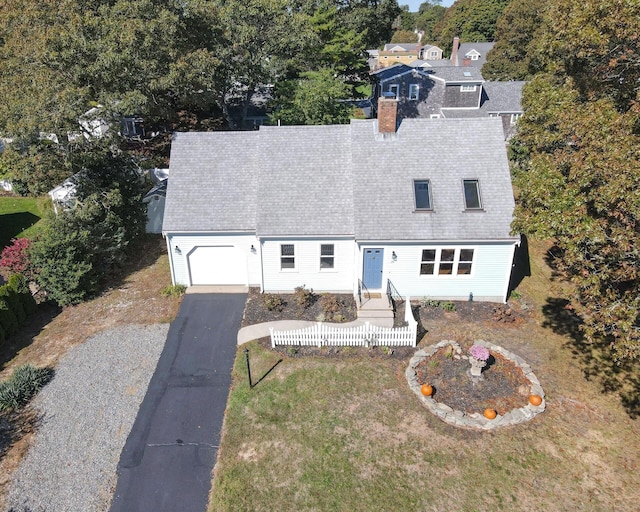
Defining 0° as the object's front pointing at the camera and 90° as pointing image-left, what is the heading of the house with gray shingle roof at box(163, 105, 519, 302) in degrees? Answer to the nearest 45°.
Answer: approximately 0°

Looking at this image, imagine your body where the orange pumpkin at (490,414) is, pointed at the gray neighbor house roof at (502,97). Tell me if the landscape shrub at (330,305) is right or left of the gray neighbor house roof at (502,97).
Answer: left

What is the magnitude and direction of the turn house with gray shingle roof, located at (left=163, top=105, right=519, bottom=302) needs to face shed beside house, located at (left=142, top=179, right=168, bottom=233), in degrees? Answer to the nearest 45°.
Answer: approximately 135° to its right

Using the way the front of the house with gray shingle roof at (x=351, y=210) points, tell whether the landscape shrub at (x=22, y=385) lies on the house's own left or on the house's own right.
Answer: on the house's own right

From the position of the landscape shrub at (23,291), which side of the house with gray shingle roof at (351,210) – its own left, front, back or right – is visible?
right

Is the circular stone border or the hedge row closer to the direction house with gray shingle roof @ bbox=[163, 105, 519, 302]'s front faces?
the circular stone border

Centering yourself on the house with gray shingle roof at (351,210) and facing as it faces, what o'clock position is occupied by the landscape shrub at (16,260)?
The landscape shrub is roughly at 3 o'clock from the house with gray shingle roof.

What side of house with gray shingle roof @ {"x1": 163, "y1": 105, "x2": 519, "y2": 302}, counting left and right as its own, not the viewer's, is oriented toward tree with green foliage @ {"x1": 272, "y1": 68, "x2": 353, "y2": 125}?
back

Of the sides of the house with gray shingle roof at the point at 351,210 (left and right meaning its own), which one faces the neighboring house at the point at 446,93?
back

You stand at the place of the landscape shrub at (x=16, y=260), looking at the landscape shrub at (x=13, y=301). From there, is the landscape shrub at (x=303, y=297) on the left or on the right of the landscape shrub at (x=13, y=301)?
left

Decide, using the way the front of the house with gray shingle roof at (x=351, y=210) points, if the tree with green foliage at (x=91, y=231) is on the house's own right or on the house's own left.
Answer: on the house's own right

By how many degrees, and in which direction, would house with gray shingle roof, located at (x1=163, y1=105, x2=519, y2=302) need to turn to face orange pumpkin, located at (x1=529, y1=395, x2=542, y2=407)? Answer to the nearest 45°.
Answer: approximately 45° to its left

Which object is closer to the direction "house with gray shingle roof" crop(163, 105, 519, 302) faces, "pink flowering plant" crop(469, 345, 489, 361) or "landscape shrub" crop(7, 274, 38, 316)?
the pink flowering plant

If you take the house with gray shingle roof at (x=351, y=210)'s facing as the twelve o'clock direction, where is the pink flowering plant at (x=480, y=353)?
The pink flowering plant is roughly at 11 o'clock from the house with gray shingle roof.

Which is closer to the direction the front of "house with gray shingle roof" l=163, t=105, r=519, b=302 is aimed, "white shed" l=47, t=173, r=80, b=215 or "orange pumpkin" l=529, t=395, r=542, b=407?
the orange pumpkin

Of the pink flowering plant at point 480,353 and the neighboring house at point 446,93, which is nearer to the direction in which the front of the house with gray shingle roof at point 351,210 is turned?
the pink flowering plant
